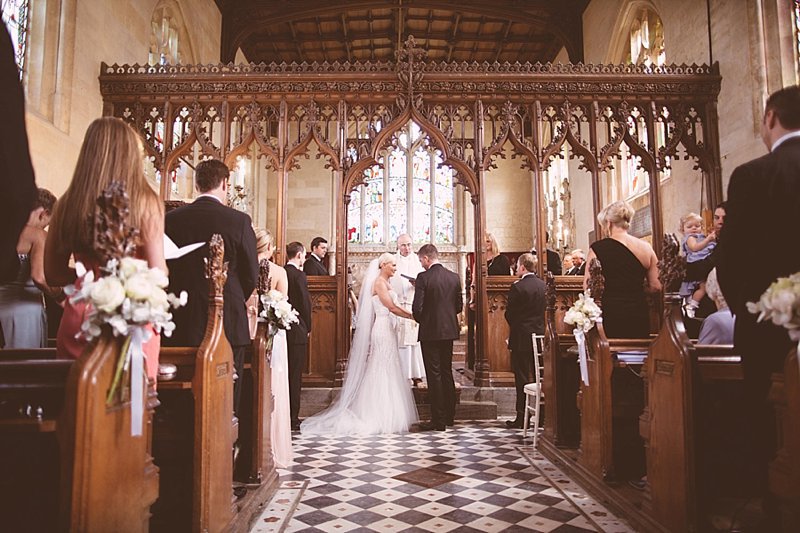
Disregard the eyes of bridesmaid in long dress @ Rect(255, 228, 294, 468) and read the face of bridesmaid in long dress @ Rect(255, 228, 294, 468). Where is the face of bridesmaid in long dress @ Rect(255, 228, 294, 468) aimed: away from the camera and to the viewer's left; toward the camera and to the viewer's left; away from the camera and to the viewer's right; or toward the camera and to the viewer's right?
away from the camera and to the viewer's right

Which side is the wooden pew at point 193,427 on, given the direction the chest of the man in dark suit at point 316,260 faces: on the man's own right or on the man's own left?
on the man's own right

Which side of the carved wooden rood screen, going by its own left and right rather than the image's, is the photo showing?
front

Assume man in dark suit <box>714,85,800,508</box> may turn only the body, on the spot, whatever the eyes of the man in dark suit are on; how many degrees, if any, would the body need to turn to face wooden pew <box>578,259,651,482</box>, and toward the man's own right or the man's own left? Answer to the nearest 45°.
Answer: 0° — they already face it

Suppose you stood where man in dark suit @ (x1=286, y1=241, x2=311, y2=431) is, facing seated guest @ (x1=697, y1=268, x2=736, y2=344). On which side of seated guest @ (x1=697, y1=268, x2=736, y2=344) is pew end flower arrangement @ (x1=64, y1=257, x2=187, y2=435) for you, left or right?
right

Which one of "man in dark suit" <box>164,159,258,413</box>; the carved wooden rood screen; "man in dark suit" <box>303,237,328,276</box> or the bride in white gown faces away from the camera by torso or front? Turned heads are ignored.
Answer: "man in dark suit" <box>164,159,258,413</box>

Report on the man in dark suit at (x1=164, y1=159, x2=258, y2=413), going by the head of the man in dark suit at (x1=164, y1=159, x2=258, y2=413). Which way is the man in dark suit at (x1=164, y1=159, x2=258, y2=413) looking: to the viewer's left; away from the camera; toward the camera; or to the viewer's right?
away from the camera

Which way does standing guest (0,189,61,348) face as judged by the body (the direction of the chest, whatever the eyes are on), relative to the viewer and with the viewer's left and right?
facing away from the viewer and to the right of the viewer

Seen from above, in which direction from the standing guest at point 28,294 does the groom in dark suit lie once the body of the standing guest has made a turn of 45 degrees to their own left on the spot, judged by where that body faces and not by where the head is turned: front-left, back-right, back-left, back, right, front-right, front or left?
right

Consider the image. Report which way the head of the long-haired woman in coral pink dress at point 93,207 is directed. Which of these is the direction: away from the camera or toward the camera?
away from the camera

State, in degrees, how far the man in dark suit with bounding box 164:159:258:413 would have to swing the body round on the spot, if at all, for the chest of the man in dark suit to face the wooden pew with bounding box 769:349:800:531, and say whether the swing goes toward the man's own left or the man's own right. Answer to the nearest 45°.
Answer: approximately 135° to the man's own right

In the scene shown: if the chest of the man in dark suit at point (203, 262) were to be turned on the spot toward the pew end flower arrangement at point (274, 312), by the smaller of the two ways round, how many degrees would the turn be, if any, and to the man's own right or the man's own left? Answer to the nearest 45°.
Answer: approximately 45° to the man's own right

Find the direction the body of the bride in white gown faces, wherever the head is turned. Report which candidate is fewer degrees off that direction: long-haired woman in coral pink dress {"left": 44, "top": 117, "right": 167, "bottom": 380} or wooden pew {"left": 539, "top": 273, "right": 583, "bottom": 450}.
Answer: the wooden pew

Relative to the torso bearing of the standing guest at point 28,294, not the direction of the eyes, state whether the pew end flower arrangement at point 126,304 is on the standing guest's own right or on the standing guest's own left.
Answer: on the standing guest's own right

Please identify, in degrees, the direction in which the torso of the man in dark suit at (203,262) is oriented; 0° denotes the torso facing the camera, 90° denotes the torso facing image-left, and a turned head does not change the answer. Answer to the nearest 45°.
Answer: approximately 180°

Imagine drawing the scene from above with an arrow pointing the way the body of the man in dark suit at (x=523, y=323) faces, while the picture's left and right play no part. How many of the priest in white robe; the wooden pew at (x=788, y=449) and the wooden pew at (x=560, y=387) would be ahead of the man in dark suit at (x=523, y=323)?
1
